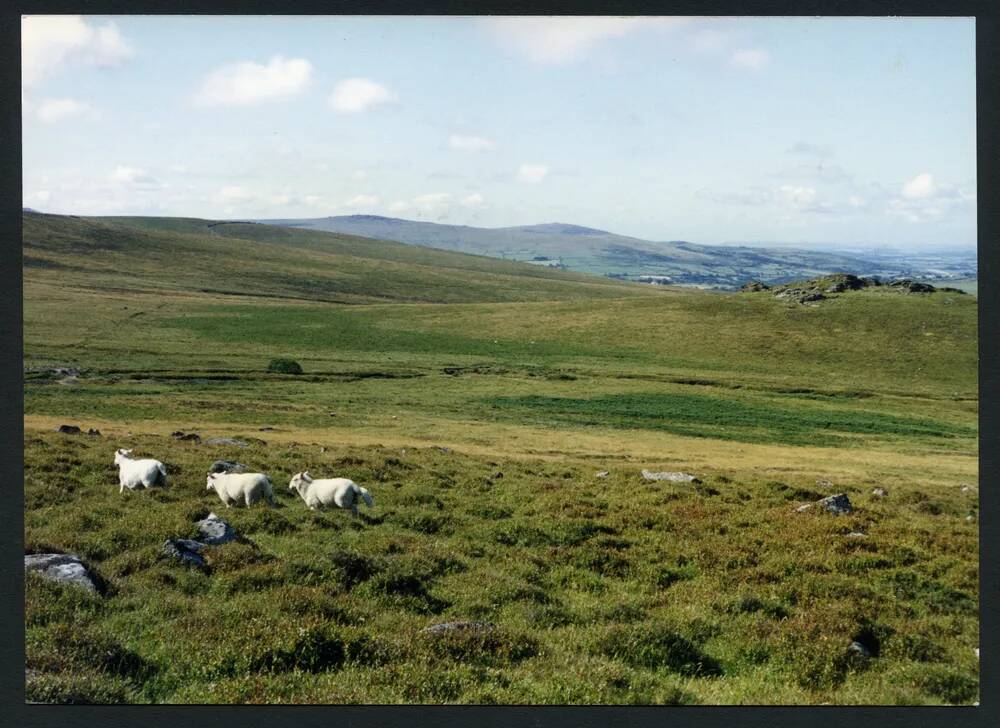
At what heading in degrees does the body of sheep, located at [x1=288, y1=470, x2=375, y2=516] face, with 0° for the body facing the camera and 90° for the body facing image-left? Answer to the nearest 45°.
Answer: approximately 90°

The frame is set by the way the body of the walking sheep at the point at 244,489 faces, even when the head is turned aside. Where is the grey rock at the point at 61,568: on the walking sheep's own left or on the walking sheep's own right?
on the walking sheep's own left

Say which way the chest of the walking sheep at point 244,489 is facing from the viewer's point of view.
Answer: to the viewer's left

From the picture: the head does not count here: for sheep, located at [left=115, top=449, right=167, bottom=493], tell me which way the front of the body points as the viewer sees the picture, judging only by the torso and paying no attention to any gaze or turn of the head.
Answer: to the viewer's left

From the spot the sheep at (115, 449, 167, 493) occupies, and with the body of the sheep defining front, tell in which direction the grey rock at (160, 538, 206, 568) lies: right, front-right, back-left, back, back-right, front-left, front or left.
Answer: left

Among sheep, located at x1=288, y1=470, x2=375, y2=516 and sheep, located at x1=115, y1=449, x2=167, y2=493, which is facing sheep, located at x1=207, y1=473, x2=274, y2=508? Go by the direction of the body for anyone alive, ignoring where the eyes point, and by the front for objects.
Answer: sheep, located at x1=288, y1=470, x2=375, y2=516

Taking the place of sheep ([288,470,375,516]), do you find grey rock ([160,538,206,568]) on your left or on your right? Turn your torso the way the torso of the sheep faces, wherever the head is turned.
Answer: on your left

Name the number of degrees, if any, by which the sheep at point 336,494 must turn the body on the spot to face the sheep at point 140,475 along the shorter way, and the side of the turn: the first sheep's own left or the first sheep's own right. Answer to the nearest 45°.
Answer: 0° — it already faces it

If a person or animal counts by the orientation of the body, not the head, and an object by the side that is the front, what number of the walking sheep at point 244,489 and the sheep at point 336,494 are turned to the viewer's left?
2

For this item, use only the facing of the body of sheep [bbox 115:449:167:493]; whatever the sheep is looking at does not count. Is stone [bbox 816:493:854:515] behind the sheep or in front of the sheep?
behind

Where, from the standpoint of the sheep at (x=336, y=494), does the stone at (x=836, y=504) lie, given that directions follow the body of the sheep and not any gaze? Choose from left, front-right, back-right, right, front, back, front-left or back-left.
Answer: back
